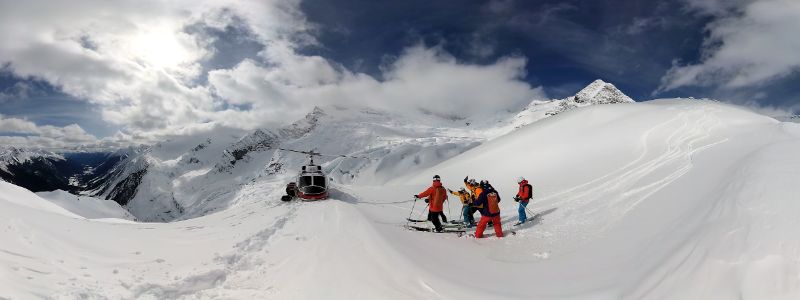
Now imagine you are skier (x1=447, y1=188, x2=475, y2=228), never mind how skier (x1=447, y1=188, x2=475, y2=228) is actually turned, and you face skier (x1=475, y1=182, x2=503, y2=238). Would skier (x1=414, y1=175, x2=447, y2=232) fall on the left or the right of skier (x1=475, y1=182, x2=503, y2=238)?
right

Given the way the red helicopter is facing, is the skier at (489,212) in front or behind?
in front

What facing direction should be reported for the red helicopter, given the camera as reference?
facing the viewer

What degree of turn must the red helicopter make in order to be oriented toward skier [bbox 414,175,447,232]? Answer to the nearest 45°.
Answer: approximately 45° to its left

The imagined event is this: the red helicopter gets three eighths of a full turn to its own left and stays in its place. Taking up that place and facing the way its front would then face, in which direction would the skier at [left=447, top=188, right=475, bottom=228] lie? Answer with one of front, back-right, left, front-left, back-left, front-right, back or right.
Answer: right
